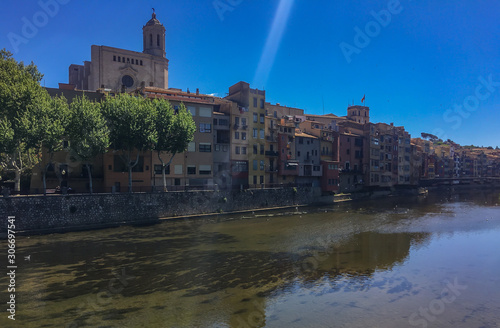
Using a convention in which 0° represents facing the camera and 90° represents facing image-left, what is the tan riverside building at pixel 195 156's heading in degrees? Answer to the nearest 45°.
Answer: approximately 0°

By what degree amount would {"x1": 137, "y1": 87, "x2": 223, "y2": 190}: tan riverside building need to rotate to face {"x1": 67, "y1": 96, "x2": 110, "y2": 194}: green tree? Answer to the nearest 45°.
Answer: approximately 45° to its right

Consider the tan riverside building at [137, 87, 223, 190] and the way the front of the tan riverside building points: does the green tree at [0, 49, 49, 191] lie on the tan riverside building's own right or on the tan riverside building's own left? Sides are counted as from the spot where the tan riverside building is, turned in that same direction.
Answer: on the tan riverside building's own right

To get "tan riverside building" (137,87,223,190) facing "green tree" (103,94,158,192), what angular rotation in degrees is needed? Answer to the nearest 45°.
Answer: approximately 45° to its right

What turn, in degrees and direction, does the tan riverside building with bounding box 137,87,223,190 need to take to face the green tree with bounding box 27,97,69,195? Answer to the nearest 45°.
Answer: approximately 45° to its right
